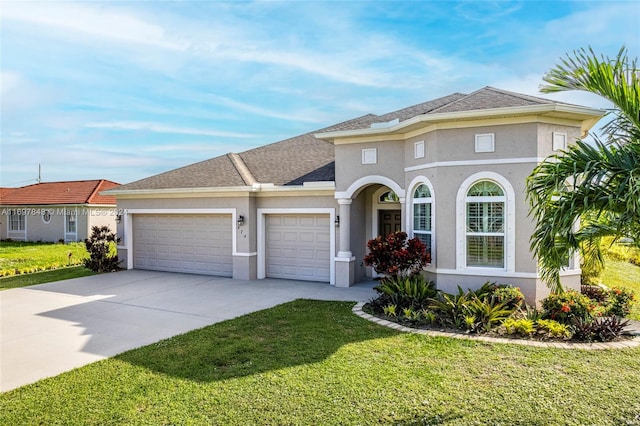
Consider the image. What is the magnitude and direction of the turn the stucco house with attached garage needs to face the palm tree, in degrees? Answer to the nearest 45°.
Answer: approximately 45° to its left

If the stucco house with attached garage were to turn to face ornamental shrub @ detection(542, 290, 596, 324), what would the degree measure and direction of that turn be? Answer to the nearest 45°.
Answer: approximately 90° to its left

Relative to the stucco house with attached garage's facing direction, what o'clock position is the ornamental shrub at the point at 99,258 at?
The ornamental shrub is roughly at 2 o'clock from the stucco house with attached garage.

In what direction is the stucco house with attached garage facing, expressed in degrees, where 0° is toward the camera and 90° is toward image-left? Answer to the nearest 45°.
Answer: approximately 45°
